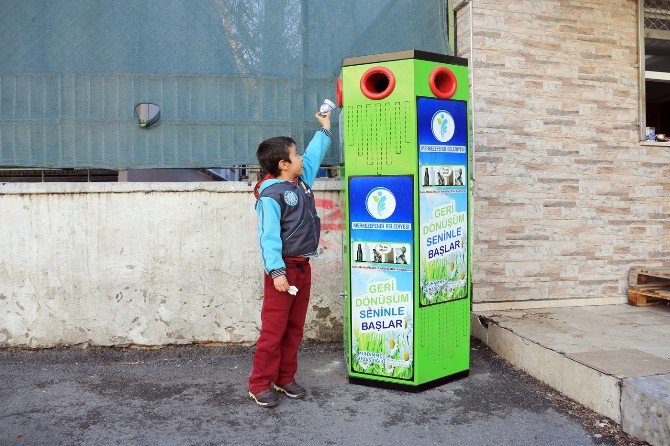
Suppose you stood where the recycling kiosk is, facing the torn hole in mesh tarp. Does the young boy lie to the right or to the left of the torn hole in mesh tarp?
left

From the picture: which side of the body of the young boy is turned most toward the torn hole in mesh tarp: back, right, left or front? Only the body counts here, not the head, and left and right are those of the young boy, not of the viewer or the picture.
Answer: back

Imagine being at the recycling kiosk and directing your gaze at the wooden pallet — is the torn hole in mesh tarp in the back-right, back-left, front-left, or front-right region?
back-left

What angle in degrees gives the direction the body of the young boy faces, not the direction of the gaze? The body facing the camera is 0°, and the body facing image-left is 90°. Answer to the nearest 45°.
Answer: approximately 315°

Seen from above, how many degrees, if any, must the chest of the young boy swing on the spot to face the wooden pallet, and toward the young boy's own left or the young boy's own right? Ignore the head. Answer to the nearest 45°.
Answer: approximately 90° to the young boy's own left

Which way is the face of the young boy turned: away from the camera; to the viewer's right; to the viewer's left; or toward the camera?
to the viewer's right

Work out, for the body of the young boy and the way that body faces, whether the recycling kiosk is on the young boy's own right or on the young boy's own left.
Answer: on the young boy's own left

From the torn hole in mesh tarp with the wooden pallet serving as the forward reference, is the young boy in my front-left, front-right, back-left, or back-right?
front-right
